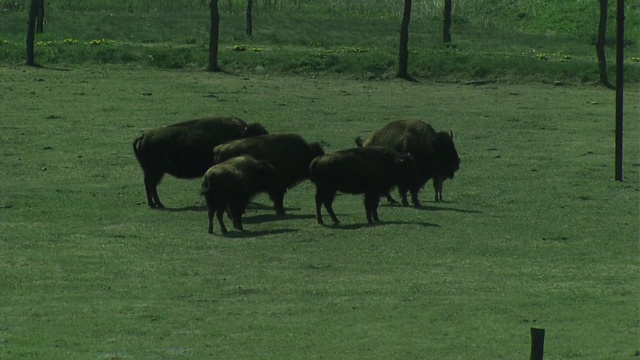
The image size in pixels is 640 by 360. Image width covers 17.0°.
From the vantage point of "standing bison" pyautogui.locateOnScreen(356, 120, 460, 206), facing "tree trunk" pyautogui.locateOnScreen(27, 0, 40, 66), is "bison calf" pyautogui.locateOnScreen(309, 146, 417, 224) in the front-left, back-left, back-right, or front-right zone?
back-left

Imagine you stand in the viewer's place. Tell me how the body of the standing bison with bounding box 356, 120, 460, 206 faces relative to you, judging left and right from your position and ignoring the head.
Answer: facing the viewer and to the right of the viewer

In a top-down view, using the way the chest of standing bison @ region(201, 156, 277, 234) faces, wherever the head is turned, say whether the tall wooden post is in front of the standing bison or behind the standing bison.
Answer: in front

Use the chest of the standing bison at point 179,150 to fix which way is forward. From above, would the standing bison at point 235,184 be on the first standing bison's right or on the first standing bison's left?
on the first standing bison's right

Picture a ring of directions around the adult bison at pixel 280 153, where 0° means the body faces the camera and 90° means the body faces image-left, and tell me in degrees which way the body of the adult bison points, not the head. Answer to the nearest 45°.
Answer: approximately 270°

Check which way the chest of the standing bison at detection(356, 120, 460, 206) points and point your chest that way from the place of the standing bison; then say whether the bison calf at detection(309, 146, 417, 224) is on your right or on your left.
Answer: on your right

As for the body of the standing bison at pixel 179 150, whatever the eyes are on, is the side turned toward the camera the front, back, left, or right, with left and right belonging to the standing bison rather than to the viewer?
right

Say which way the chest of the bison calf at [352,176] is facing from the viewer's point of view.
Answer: to the viewer's right

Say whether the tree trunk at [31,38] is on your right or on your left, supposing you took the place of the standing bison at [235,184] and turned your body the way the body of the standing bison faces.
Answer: on your left

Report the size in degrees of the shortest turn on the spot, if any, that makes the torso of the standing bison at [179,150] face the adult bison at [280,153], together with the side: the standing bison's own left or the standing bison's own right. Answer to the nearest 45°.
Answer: approximately 45° to the standing bison's own right

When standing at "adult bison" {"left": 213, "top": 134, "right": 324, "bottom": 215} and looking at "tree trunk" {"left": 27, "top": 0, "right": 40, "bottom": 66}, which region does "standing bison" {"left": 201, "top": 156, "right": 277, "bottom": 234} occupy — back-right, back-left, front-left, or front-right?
back-left

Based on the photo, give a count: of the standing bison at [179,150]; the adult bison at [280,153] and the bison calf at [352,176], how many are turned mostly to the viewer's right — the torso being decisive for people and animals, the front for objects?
3

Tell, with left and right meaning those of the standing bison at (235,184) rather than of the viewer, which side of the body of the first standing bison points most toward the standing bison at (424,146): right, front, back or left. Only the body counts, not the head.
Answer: front
